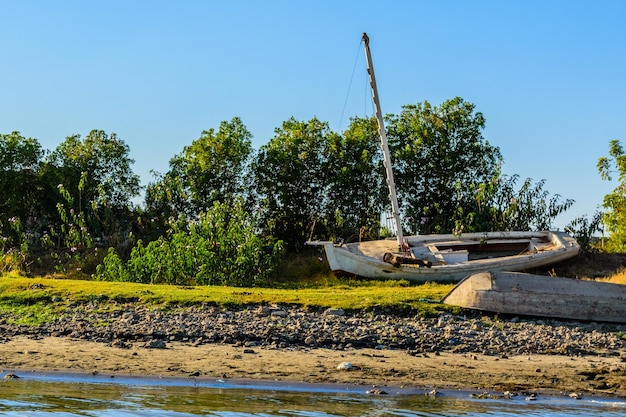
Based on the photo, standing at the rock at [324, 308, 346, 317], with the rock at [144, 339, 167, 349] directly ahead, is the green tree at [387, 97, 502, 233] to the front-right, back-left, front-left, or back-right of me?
back-right

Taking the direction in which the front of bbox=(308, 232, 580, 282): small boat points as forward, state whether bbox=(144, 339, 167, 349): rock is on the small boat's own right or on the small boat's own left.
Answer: on the small boat's own left

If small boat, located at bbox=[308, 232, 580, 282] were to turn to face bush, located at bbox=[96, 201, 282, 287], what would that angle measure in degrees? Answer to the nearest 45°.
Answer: approximately 45° to its left

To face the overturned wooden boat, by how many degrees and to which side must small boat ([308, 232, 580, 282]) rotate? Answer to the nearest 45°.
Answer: approximately 90° to its left

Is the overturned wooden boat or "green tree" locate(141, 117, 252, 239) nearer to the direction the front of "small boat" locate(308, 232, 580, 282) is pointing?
the green tree

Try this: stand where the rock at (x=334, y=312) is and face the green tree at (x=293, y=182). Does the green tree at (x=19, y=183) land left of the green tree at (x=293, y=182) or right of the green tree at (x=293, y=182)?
left

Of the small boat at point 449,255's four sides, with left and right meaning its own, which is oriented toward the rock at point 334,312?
left

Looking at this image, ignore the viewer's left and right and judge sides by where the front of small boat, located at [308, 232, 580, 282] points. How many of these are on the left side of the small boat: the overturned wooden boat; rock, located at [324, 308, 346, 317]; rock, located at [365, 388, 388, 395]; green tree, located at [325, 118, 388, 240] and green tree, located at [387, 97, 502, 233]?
3

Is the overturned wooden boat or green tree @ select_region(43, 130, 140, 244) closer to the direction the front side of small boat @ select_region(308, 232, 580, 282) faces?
the green tree

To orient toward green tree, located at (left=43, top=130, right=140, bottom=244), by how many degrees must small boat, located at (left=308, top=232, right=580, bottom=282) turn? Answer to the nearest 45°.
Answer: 0° — it already faces it

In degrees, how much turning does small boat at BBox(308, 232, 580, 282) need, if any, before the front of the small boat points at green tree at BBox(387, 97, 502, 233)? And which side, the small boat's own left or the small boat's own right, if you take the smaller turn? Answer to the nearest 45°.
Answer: approximately 90° to the small boat's own right

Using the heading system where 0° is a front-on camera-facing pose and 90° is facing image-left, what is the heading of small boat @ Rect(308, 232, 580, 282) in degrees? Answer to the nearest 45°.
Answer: approximately 90°
